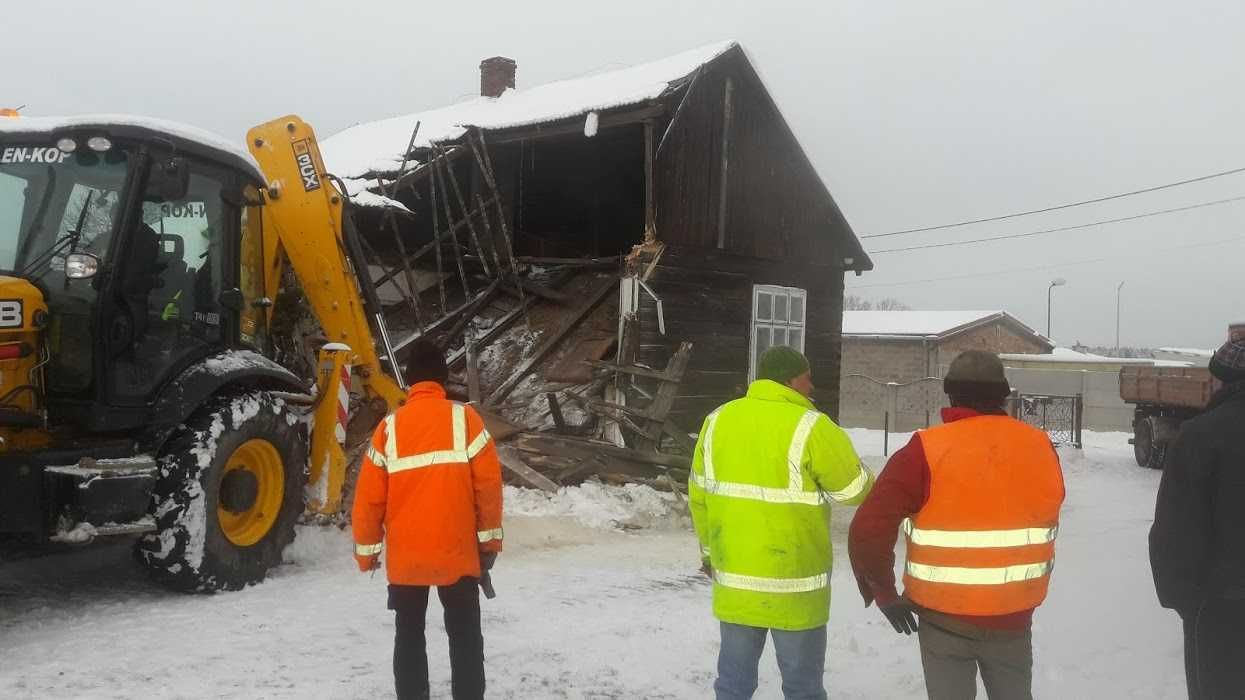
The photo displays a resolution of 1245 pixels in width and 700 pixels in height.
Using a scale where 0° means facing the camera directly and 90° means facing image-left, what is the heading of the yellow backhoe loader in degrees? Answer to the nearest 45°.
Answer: approximately 45°

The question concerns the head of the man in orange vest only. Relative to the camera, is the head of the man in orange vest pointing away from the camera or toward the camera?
away from the camera

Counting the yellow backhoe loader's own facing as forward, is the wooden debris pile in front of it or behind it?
behind

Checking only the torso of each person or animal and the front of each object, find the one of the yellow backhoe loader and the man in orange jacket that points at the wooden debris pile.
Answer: the man in orange jacket

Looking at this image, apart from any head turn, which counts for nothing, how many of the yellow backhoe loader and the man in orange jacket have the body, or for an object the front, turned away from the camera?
1

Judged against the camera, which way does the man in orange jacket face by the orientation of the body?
away from the camera

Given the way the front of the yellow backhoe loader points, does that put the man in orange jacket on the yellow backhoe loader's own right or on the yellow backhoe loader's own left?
on the yellow backhoe loader's own left

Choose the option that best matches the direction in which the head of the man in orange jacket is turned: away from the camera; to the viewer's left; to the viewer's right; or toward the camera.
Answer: away from the camera

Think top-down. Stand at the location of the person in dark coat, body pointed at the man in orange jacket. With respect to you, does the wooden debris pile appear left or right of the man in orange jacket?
right
